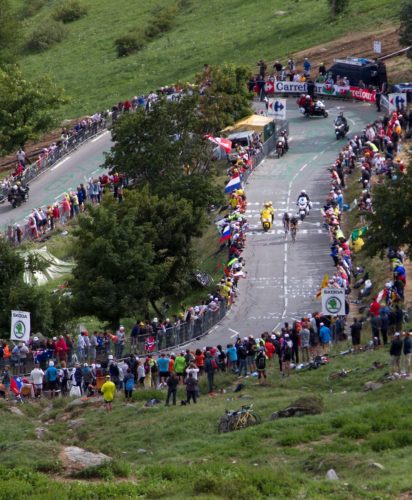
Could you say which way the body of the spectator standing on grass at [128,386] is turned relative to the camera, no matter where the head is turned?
away from the camera

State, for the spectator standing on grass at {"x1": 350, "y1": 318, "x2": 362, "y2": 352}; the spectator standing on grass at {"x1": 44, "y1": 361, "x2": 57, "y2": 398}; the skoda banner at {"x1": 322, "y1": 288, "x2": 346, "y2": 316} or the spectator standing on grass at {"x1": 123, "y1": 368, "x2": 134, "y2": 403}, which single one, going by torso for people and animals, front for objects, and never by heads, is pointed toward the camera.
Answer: the skoda banner

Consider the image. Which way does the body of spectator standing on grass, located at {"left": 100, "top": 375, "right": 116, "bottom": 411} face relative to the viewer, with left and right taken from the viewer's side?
facing away from the viewer

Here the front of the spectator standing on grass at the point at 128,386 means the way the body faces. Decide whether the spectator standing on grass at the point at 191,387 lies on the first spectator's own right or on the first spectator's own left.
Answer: on the first spectator's own right

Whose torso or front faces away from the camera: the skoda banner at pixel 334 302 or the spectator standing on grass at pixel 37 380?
the spectator standing on grass

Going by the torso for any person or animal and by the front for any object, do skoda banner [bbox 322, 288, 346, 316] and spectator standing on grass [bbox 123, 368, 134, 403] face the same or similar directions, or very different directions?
very different directions

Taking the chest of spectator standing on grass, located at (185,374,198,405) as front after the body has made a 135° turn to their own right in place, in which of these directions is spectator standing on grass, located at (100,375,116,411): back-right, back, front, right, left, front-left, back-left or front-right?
back-right

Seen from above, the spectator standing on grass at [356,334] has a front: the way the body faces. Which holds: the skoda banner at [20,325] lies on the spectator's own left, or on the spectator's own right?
on the spectator's own left

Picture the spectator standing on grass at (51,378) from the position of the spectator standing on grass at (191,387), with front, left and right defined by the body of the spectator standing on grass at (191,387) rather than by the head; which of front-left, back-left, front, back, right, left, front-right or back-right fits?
front-left

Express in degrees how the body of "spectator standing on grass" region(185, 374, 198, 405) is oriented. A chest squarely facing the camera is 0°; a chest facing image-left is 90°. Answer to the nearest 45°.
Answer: approximately 180°

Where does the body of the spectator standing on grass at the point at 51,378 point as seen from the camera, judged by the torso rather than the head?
away from the camera
